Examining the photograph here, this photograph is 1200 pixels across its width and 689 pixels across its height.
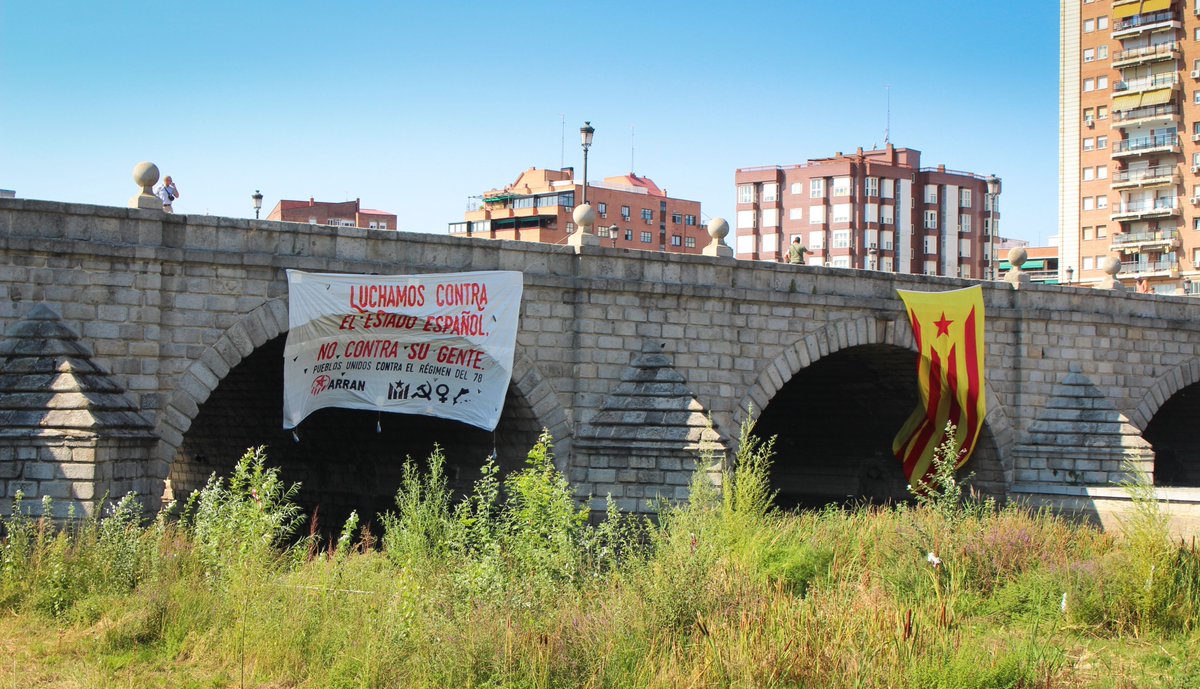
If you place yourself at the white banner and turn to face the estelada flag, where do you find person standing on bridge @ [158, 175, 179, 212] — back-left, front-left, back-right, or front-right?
back-left

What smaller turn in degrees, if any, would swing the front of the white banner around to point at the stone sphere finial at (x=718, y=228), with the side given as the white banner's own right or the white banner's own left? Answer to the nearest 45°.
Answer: approximately 135° to the white banner's own left

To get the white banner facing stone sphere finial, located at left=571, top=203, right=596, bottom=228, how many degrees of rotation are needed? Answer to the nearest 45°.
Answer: approximately 90° to its left

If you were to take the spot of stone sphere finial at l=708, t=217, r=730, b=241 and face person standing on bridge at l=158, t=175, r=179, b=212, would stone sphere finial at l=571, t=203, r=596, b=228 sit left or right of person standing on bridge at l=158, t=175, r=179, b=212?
left

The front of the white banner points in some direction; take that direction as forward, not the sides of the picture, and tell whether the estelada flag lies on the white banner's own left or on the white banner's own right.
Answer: on the white banner's own left

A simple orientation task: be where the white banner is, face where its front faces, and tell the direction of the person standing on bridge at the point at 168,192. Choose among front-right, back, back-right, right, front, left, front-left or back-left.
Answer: back-right

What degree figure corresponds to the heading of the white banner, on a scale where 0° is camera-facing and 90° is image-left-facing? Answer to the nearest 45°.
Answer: approximately 0°

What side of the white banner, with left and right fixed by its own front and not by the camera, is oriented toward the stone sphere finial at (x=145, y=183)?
right
